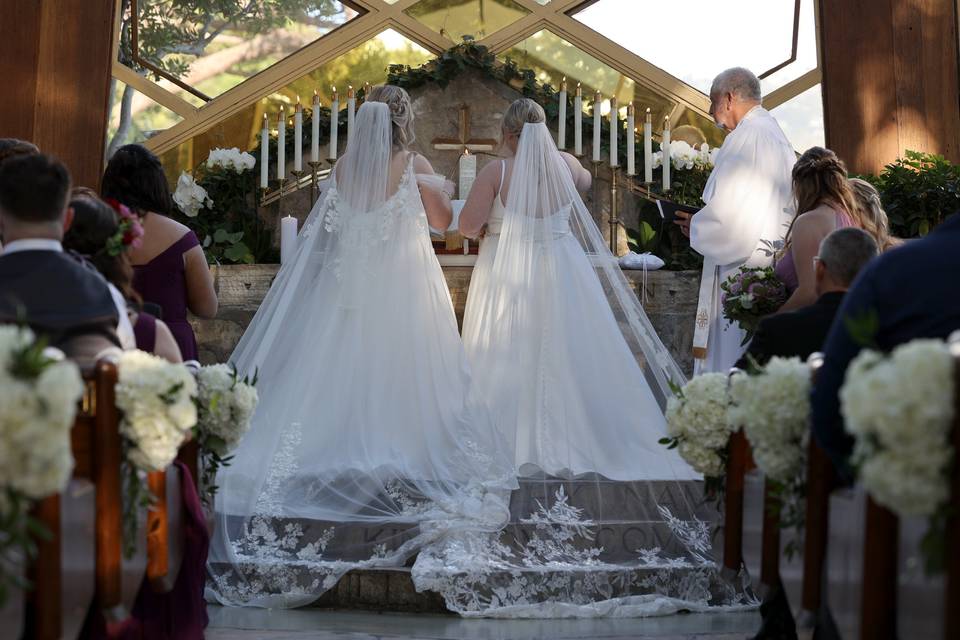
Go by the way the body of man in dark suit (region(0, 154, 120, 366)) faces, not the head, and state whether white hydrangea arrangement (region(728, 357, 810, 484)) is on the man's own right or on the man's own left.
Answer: on the man's own right

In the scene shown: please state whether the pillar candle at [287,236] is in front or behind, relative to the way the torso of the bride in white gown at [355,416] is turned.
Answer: in front

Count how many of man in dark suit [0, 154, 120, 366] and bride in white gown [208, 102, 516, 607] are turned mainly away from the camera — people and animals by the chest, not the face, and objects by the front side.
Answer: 2

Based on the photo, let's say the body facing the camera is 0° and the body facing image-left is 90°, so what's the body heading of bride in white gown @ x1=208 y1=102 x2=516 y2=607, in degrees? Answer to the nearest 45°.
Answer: approximately 180°

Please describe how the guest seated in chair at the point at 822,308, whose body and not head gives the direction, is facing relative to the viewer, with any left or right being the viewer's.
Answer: facing away from the viewer and to the left of the viewer

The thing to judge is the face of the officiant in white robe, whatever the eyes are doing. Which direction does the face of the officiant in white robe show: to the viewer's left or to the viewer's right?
to the viewer's left

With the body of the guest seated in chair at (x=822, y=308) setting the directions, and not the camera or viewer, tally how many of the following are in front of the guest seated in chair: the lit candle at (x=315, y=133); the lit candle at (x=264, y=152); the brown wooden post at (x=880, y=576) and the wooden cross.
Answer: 3

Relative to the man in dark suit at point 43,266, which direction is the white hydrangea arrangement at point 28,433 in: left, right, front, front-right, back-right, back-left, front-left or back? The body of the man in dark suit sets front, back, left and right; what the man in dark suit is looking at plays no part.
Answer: back

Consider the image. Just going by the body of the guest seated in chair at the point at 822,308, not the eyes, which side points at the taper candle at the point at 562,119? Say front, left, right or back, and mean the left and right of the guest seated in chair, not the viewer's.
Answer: front

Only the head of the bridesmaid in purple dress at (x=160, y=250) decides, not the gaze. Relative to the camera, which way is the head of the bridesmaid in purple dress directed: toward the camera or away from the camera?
away from the camera

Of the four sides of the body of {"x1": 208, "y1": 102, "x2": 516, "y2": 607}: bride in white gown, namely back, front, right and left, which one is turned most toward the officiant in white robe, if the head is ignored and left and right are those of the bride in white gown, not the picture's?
right

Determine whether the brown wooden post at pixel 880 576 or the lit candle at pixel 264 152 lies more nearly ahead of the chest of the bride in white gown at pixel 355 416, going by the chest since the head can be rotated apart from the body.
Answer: the lit candle

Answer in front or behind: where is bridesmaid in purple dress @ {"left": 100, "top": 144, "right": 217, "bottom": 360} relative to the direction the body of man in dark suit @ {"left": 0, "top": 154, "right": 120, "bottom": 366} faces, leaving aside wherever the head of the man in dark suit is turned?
in front

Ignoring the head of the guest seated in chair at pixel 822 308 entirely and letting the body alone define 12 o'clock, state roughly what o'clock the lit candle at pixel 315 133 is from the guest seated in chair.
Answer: The lit candle is roughly at 12 o'clock from the guest seated in chair.

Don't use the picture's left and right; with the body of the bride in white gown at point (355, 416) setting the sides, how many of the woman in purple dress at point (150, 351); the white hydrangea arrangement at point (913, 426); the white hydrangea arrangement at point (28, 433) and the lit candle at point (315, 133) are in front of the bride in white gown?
1

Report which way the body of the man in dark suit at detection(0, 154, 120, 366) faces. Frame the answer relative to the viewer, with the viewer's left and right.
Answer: facing away from the viewer
